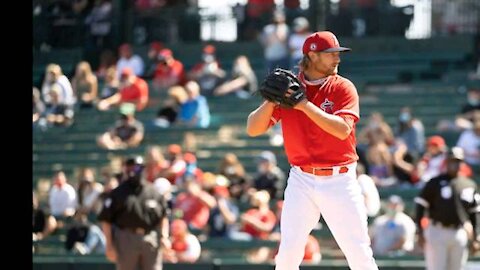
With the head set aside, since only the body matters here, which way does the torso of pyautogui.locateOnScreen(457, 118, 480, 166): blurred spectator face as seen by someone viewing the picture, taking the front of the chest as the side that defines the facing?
toward the camera

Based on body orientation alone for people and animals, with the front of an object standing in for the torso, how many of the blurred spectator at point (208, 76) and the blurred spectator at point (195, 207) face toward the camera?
2

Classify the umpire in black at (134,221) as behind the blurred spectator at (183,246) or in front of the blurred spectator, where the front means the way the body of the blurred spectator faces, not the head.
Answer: in front

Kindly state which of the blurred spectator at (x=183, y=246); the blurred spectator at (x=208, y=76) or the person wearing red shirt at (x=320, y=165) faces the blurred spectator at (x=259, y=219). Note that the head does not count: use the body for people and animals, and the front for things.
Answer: the blurred spectator at (x=208, y=76)

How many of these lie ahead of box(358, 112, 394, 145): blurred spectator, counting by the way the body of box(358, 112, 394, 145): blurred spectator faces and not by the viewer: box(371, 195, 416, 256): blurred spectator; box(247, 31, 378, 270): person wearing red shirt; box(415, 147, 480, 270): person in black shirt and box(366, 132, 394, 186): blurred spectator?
4

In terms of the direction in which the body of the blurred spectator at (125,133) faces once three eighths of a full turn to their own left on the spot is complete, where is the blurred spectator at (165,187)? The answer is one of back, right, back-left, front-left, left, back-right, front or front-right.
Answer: right

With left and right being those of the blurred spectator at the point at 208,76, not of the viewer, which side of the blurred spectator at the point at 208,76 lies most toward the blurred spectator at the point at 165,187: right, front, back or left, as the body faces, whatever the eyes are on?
front

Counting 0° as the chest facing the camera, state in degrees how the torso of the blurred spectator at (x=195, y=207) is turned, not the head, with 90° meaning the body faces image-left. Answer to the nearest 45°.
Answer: approximately 0°

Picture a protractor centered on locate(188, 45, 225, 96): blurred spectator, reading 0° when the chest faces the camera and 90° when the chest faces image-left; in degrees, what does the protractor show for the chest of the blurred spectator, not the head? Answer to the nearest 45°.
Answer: approximately 0°

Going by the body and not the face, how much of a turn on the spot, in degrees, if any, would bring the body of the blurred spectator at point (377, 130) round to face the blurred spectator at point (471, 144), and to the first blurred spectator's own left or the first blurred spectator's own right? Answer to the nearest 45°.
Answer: approximately 90° to the first blurred spectator's own left

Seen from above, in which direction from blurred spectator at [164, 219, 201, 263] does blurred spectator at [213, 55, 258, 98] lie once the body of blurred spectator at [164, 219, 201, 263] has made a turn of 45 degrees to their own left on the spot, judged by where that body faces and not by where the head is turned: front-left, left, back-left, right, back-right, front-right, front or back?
back

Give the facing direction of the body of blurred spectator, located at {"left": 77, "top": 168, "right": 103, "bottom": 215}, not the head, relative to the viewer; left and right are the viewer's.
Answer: facing the viewer
